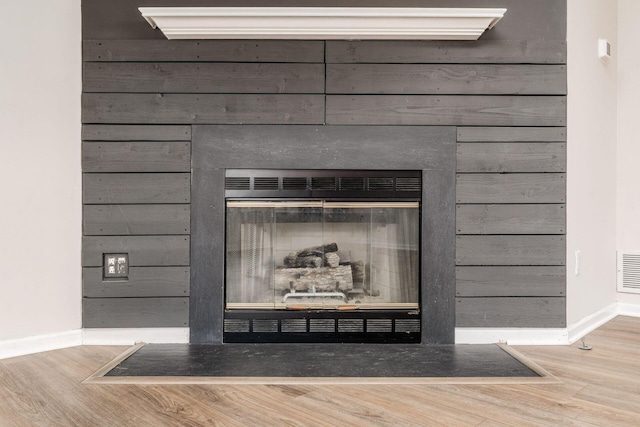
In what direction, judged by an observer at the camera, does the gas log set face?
facing the viewer

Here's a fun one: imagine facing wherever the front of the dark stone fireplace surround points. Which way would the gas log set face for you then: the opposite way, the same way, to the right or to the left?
the same way

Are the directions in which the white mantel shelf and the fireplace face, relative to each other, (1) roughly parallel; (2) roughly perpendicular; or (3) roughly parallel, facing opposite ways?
roughly parallel

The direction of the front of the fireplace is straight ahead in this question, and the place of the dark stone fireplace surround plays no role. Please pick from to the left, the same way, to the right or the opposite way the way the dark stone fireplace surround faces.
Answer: the same way

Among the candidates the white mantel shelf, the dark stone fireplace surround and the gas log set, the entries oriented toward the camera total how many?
3

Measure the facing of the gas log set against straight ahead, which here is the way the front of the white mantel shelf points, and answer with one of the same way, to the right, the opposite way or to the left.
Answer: the same way

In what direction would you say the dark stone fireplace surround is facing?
toward the camera
